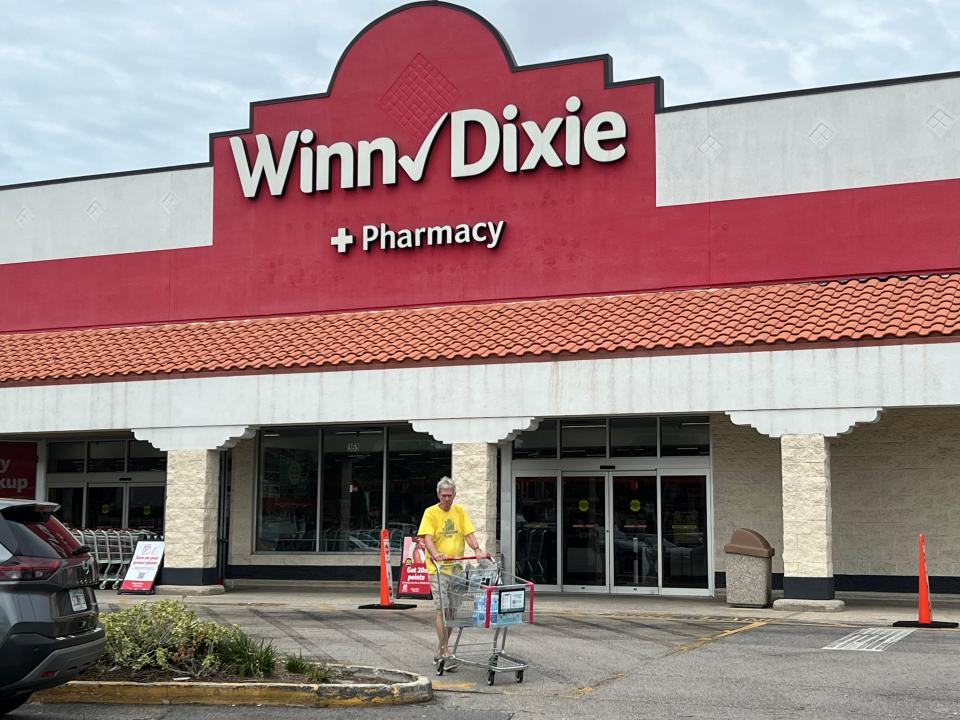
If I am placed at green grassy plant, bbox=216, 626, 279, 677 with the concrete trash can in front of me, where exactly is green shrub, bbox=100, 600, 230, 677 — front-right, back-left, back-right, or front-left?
back-left

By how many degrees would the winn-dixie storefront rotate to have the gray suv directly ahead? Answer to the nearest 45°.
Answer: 0° — it already faces it

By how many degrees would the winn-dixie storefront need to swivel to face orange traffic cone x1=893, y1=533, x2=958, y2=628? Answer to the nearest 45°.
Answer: approximately 45° to its left

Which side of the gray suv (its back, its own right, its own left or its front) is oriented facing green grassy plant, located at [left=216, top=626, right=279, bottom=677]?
right

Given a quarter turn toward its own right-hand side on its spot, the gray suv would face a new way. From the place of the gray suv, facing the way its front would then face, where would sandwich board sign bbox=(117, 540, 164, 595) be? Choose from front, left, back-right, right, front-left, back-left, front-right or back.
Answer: front-left

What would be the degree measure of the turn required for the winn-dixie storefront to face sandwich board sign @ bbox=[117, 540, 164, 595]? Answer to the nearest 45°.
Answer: approximately 90° to its right

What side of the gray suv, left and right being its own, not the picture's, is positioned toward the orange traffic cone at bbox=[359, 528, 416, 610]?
right

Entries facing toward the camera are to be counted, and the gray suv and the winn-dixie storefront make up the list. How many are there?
1

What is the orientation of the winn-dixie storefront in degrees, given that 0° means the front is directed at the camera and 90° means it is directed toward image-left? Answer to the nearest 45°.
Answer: approximately 0°

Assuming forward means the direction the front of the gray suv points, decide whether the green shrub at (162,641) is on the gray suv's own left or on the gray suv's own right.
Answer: on the gray suv's own right

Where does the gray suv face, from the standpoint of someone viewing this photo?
facing away from the viewer and to the left of the viewer

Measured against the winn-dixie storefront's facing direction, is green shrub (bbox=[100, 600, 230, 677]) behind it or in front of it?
in front

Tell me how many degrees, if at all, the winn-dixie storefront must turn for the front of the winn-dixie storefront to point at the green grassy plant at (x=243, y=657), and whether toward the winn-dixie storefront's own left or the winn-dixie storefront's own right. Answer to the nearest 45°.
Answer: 0° — it already faces it
